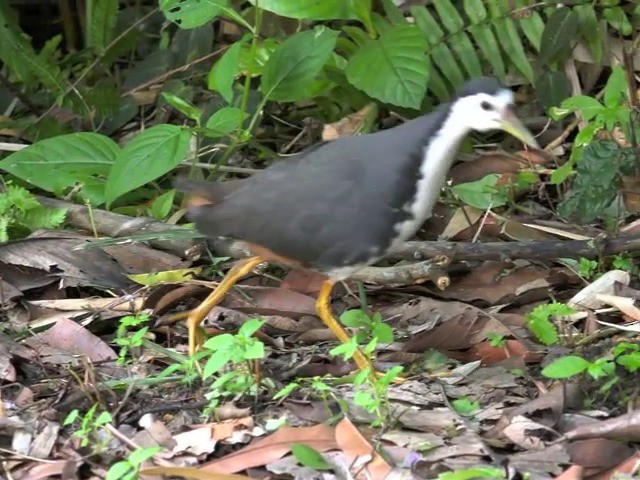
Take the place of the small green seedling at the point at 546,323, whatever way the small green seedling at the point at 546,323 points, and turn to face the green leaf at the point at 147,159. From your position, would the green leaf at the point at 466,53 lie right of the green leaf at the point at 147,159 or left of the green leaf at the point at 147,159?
right

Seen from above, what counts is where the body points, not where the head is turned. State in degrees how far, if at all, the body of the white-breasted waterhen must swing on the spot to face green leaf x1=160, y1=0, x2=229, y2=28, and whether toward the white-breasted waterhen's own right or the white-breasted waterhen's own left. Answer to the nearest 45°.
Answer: approximately 90° to the white-breasted waterhen's own left

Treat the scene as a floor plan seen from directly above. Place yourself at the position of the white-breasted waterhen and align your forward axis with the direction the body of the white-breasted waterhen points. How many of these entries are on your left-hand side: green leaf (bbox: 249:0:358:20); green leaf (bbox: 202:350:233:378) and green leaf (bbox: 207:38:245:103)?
2

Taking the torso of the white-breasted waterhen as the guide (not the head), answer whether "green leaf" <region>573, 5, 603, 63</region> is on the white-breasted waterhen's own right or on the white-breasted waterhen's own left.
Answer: on the white-breasted waterhen's own left

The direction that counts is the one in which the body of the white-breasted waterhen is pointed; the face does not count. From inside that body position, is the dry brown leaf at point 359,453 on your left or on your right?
on your right

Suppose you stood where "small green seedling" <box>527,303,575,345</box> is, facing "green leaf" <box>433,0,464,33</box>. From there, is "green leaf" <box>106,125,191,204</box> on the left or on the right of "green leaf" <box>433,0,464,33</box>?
left

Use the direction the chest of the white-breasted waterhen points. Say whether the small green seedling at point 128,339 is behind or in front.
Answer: behind

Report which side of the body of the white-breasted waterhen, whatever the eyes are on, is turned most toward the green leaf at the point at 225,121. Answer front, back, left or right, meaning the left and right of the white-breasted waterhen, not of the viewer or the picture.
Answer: left

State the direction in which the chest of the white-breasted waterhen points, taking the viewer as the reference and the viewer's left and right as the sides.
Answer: facing to the right of the viewer

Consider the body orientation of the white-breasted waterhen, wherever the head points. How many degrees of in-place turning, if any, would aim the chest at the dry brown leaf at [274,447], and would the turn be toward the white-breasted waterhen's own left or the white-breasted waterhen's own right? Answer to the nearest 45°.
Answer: approximately 135° to the white-breasted waterhen's own right
